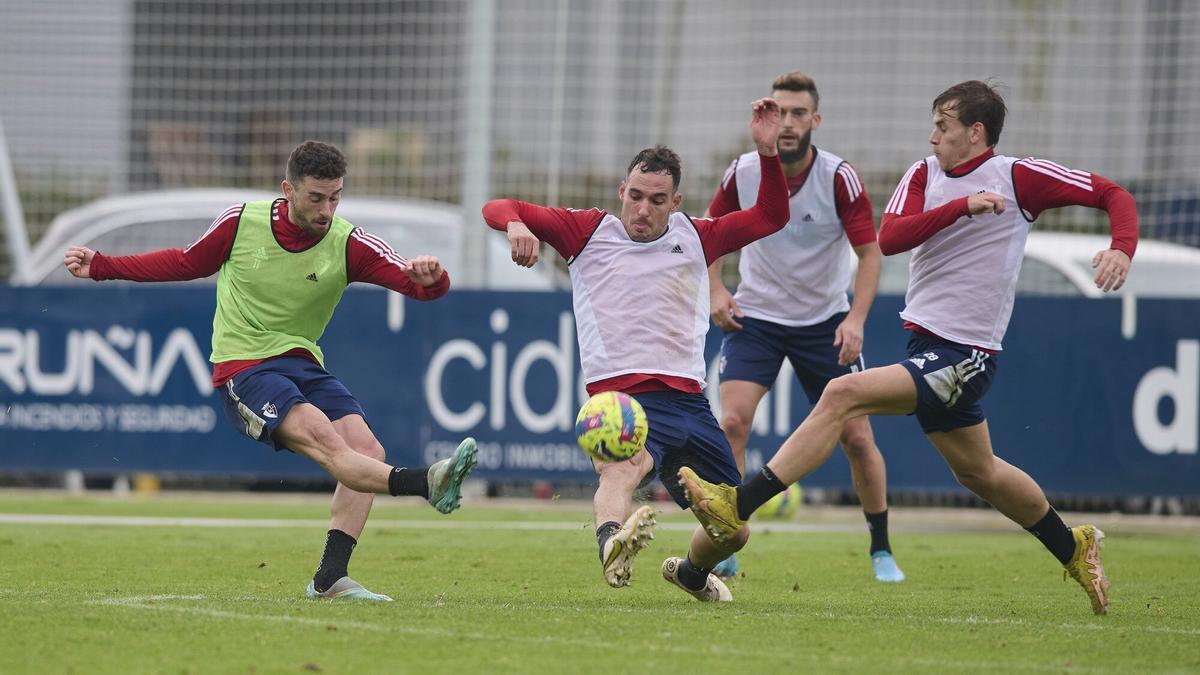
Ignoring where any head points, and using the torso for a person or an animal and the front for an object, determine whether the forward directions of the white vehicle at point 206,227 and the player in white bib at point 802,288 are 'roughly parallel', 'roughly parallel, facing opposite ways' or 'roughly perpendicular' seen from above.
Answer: roughly perpendicular

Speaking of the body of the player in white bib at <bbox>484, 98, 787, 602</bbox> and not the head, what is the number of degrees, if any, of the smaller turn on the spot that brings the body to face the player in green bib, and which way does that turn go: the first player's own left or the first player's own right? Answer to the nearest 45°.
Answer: approximately 90° to the first player's own right

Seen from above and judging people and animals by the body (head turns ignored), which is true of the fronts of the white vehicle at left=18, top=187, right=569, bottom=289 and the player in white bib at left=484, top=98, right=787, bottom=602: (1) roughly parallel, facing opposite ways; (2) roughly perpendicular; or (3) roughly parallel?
roughly perpendicular

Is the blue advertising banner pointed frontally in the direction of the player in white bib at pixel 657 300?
yes

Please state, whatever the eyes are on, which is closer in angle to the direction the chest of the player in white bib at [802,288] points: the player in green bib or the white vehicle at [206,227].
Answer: the player in green bib

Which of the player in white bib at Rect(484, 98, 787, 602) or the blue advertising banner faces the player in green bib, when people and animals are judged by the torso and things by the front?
the blue advertising banner

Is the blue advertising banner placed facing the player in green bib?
yes

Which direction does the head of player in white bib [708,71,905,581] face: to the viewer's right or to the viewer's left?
to the viewer's left

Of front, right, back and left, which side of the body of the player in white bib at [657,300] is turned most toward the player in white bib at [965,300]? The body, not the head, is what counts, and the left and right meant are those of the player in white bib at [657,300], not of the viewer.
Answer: left

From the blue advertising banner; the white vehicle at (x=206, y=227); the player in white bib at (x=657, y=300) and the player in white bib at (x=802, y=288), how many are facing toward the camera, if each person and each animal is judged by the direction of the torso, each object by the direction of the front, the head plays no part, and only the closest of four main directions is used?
3

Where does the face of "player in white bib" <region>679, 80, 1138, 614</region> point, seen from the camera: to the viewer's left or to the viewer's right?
to the viewer's left

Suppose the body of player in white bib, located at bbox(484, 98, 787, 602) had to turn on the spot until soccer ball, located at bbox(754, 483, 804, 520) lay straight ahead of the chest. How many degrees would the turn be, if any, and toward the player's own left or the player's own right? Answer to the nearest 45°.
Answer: approximately 180°

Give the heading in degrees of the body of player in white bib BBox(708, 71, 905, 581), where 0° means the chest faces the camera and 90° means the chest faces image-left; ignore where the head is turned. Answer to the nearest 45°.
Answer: approximately 0°
